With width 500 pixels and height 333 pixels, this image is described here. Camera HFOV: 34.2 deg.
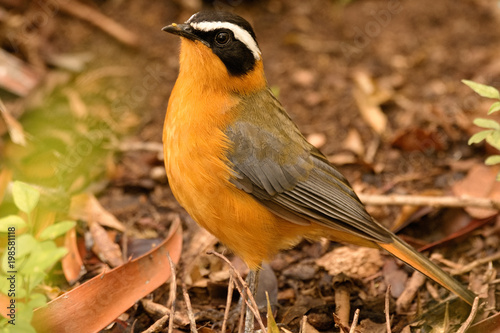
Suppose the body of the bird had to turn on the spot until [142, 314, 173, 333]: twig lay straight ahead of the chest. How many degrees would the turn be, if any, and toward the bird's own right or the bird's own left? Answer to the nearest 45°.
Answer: approximately 45° to the bird's own left

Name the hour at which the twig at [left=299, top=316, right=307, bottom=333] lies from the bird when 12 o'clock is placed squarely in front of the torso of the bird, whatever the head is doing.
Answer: The twig is roughly at 8 o'clock from the bird.

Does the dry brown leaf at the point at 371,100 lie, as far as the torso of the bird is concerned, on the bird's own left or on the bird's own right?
on the bird's own right

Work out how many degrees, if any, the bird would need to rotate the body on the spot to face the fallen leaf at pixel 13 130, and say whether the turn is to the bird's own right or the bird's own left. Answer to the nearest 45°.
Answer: approximately 45° to the bird's own right

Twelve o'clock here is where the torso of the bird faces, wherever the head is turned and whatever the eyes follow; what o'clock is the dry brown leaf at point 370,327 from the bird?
The dry brown leaf is roughly at 7 o'clock from the bird.

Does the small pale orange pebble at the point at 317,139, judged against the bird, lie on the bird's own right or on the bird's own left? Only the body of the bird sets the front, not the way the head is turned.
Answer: on the bird's own right

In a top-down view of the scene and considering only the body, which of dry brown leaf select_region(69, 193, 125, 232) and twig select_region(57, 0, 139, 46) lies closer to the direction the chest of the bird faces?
the dry brown leaf

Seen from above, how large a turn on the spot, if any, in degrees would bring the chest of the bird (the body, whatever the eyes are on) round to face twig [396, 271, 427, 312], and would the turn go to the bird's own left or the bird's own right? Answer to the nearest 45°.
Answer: approximately 180°

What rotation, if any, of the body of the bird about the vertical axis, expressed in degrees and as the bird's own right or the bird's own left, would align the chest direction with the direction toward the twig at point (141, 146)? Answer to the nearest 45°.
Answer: approximately 45° to the bird's own right

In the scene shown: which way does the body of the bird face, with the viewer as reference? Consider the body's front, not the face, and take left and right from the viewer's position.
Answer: facing to the left of the viewer

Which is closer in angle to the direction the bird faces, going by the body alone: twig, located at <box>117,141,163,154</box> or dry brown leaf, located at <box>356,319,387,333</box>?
the twig

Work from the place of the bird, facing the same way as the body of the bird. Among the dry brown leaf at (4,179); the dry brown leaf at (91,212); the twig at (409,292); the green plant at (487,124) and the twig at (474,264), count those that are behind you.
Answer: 3
